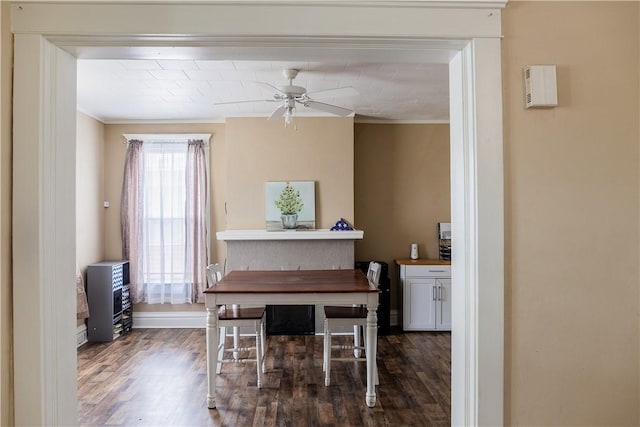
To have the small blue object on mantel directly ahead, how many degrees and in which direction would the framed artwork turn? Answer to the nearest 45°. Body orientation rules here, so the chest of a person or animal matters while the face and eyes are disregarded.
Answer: approximately 90° to its left

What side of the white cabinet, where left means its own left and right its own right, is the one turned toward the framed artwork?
right

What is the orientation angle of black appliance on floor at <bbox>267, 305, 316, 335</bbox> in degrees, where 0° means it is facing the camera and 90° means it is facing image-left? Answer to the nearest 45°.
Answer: approximately 0°

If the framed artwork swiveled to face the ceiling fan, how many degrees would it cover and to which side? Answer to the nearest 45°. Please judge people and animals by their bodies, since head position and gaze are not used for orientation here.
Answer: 0° — it already faces it

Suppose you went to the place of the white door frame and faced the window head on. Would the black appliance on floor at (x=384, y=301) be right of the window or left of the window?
right

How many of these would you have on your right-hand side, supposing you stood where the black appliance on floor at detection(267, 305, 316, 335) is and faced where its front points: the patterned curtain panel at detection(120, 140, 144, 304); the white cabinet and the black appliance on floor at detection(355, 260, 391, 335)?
1

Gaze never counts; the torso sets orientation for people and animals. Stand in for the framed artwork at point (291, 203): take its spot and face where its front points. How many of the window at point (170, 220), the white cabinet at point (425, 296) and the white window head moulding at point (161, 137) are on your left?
1

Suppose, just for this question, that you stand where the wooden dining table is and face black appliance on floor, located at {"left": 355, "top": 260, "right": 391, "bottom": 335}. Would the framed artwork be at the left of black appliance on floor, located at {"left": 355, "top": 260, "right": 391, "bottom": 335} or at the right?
left

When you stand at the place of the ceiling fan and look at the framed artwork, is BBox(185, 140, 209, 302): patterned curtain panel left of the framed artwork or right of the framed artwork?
left

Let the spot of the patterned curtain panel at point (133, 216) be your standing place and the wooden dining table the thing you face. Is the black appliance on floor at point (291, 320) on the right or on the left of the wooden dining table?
left

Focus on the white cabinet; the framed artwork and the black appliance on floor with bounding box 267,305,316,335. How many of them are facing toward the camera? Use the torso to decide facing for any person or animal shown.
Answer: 3

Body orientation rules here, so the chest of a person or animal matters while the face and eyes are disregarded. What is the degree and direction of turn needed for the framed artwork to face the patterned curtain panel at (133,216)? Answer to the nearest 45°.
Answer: approximately 90° to its right
